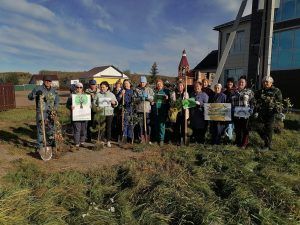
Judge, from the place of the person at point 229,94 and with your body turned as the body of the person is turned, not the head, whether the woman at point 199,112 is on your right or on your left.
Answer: on your right

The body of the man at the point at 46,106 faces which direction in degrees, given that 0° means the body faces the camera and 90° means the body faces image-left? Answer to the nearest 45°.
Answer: approximately 0°

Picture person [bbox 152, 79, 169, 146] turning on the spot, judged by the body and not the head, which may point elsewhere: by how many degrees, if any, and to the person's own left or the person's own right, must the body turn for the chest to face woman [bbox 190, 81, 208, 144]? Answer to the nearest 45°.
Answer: approximately 90° to the person's own left
